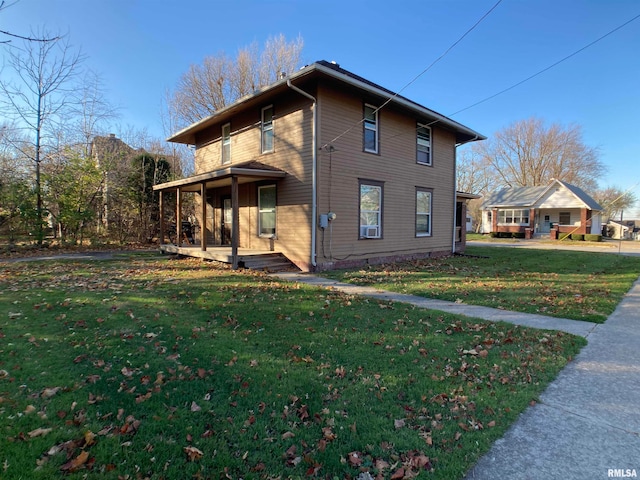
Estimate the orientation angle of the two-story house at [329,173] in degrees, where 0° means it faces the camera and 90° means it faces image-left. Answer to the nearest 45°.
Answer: approximately 45°

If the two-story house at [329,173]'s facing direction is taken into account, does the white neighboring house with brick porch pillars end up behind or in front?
behind

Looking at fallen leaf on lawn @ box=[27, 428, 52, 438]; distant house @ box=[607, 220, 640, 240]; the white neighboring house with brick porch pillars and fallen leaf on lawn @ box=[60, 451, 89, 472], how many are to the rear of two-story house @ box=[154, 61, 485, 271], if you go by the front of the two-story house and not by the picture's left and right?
2

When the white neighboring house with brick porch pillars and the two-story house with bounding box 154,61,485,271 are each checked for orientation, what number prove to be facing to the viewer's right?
0

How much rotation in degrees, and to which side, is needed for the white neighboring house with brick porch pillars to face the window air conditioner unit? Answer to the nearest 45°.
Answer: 0° — it already faces it

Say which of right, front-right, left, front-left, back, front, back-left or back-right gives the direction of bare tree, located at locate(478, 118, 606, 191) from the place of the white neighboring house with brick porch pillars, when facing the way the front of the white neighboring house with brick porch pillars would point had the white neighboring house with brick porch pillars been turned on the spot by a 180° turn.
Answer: front

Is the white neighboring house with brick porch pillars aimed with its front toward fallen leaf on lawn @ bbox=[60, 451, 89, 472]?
yes

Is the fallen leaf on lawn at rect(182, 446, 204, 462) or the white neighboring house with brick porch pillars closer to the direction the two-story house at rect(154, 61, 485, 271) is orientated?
the fallen leaf on lawn

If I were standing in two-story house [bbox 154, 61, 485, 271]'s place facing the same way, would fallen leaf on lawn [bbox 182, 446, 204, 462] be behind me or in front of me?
in front

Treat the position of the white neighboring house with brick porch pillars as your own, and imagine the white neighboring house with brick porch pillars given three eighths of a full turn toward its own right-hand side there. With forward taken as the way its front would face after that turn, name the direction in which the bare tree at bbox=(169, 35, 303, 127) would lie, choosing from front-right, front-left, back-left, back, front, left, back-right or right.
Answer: left

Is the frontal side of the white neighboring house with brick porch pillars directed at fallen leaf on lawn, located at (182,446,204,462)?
yes

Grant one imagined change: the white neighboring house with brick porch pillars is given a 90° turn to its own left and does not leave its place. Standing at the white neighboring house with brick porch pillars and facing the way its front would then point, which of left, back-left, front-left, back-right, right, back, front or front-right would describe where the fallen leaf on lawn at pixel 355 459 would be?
right

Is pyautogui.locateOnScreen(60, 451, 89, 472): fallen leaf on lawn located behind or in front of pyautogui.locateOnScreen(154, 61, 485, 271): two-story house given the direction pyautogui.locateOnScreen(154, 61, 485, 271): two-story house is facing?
in front

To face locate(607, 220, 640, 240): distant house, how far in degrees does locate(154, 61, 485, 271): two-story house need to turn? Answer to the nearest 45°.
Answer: approximately 180°

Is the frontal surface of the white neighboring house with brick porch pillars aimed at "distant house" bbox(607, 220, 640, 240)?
no

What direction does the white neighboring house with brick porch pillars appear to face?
toward the camera

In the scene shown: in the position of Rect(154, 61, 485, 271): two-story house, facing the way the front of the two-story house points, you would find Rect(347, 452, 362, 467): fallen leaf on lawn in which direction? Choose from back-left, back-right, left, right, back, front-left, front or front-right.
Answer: front-left

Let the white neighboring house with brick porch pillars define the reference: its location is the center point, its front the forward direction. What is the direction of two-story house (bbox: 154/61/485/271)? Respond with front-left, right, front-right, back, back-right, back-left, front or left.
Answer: front

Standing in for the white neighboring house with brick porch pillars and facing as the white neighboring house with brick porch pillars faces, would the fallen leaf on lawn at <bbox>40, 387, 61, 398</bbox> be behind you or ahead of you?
ahead
